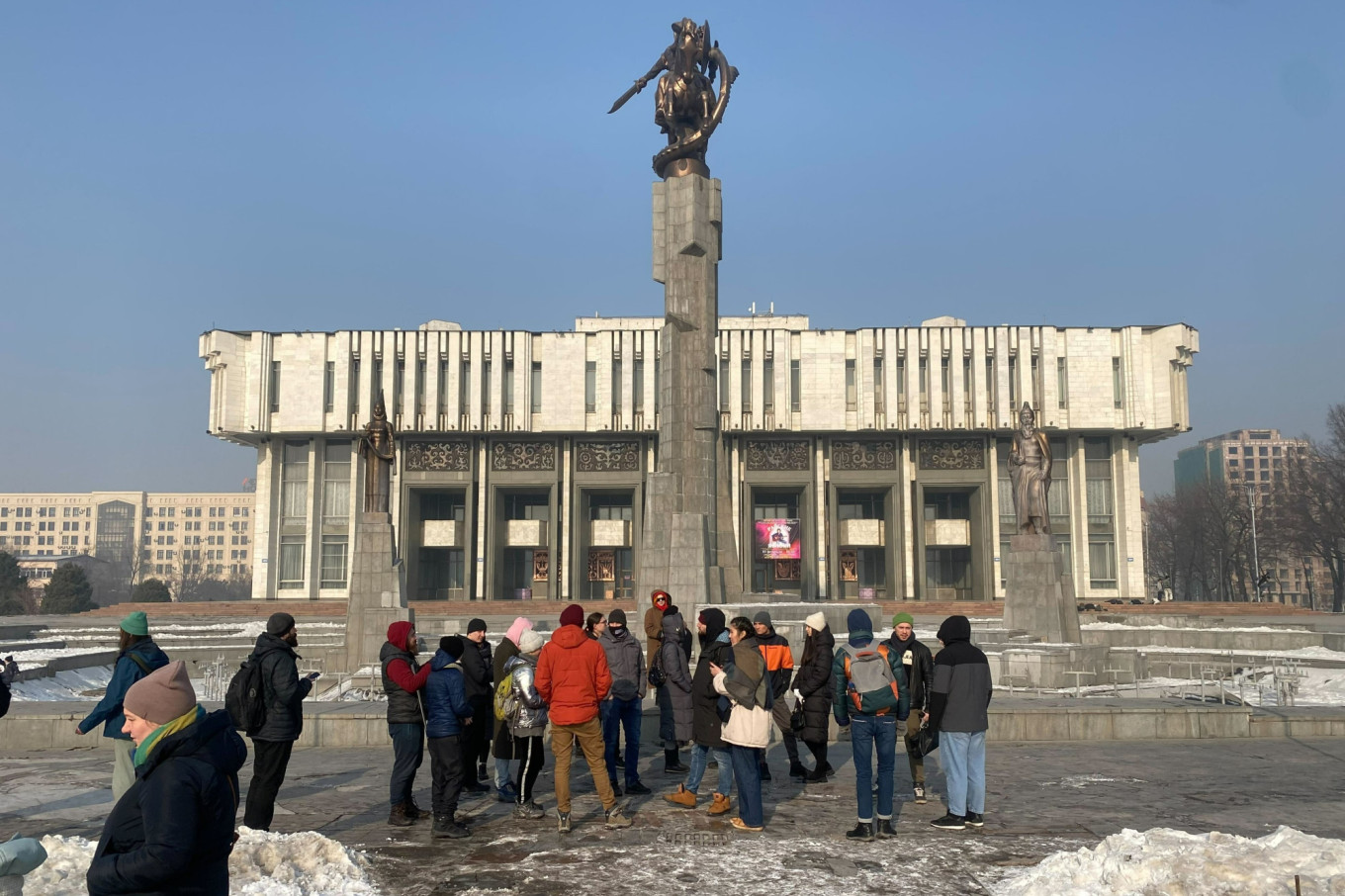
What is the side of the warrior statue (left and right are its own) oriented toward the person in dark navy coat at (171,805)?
front

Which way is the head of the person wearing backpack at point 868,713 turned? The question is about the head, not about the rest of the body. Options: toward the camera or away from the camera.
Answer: away from the camera

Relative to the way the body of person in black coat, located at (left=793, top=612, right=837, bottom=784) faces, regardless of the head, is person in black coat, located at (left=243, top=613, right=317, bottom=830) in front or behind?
in front

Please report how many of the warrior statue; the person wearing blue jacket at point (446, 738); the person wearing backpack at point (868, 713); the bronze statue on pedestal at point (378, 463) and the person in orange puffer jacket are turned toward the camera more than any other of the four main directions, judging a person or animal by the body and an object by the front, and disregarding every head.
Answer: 2

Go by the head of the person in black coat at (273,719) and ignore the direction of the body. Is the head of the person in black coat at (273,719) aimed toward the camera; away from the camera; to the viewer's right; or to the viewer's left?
to the viewer's right

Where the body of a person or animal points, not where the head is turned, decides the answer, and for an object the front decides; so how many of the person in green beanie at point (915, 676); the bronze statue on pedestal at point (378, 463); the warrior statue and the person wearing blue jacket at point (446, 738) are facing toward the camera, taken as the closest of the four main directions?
3

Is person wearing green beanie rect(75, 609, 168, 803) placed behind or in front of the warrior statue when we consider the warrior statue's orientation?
in front

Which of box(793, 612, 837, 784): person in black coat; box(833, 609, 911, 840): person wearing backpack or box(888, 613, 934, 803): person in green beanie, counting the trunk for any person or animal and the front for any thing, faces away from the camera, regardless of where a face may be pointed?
the person wearing backpack

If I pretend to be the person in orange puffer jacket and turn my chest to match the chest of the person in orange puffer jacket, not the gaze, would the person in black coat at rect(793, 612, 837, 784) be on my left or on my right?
on my right

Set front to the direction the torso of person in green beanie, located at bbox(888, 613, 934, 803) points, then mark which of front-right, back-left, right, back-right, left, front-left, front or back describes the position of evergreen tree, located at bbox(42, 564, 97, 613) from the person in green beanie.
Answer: back-right
